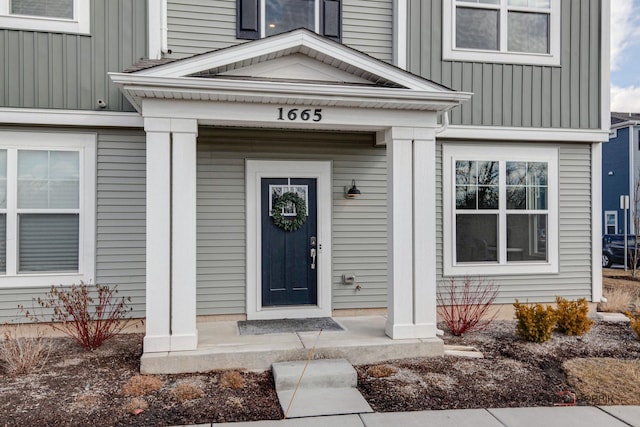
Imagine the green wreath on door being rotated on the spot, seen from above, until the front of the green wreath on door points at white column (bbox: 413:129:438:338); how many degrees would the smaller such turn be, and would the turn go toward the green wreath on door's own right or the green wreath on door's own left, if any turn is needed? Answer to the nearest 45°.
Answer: approximately 45° to the green wreath on door's own left

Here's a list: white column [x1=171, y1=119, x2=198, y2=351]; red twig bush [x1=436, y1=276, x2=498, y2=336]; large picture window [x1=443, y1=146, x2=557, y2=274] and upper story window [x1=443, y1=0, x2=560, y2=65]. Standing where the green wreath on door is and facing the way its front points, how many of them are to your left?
3

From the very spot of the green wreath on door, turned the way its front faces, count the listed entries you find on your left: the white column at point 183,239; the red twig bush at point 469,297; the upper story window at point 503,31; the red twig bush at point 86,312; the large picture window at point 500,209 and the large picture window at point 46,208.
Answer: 3

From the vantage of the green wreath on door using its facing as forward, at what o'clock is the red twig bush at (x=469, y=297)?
The red twig bush is roughly at 9 o'clock from the green wreath on door.

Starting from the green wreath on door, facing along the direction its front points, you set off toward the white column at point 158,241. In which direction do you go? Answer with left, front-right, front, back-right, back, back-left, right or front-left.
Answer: front-right

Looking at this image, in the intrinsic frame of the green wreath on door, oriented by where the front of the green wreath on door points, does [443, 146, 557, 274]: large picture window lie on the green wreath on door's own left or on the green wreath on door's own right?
on the green wreath on door's own left

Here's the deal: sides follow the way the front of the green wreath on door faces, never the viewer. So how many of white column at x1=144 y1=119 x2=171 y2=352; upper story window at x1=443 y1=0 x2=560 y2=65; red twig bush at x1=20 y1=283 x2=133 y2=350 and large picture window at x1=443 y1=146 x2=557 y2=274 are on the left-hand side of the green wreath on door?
2

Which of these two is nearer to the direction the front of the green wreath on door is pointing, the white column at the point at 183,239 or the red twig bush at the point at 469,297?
the white column

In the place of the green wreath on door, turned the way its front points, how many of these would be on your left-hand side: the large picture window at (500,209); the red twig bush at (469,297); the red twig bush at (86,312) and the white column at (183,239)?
2

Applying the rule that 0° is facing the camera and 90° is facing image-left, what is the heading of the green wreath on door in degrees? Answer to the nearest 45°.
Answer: approximately 0°

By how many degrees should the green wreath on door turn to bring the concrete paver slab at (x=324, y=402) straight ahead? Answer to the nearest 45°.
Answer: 0° — it already faces it

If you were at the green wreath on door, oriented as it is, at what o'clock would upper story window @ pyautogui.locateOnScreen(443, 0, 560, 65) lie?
The upper story window is roughly at 9 o'clock from the green wreath on door.
